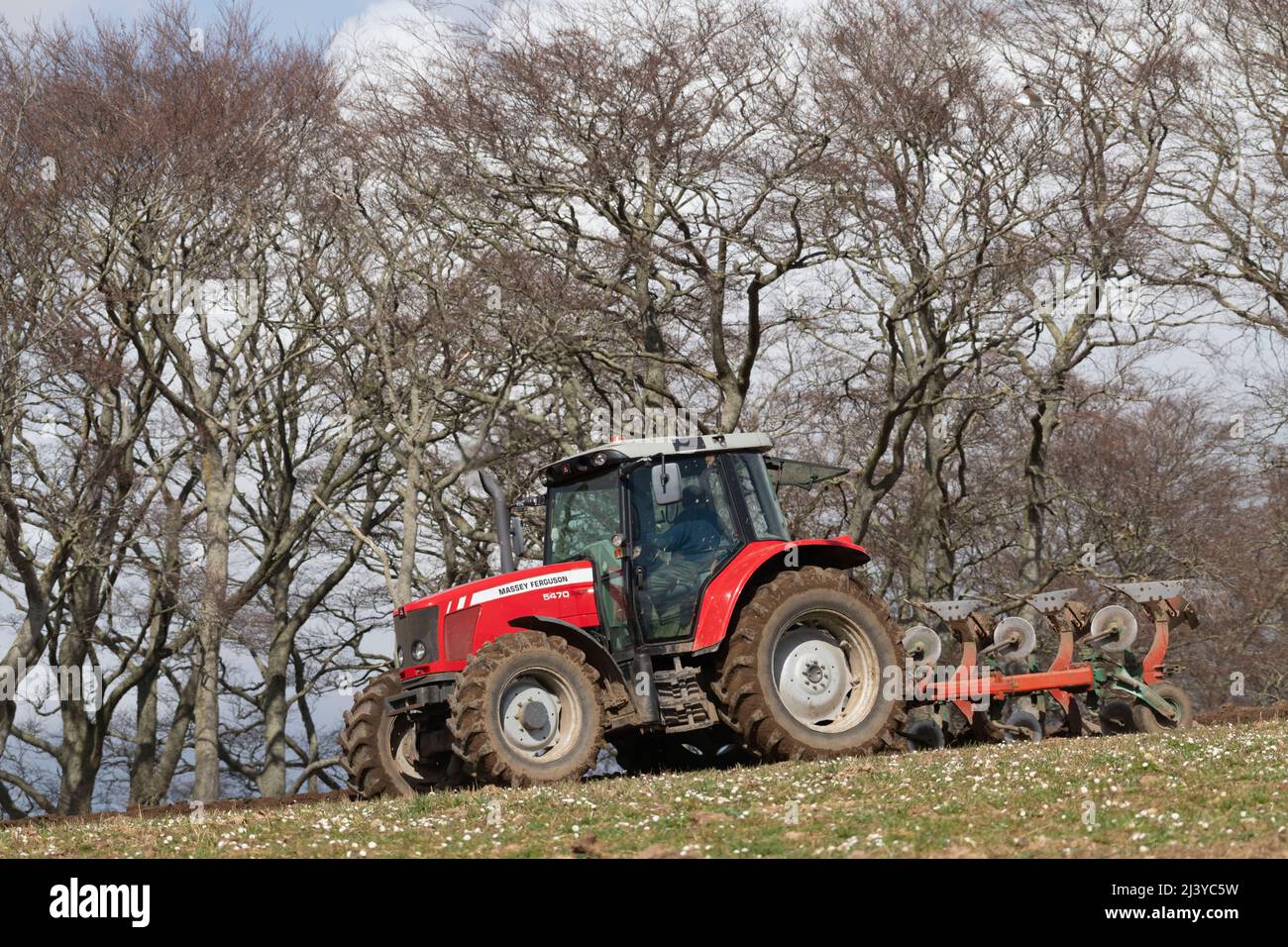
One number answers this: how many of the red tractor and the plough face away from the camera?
0

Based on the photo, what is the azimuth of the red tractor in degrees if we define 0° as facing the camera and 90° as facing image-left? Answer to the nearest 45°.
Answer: approximately 45°

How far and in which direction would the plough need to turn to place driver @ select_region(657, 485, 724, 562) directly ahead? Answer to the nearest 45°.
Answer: approximately 45° to its left

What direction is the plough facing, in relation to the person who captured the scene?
facing to the left of the viewer

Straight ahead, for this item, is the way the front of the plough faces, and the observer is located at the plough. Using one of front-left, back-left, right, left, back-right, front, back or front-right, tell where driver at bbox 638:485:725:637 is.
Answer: front-left

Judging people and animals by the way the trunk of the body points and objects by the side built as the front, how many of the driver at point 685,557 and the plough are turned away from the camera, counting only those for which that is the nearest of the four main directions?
0

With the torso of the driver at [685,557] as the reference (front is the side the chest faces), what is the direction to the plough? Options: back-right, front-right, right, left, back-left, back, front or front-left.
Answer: back

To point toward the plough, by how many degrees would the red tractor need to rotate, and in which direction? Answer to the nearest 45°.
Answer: approximately 180°
